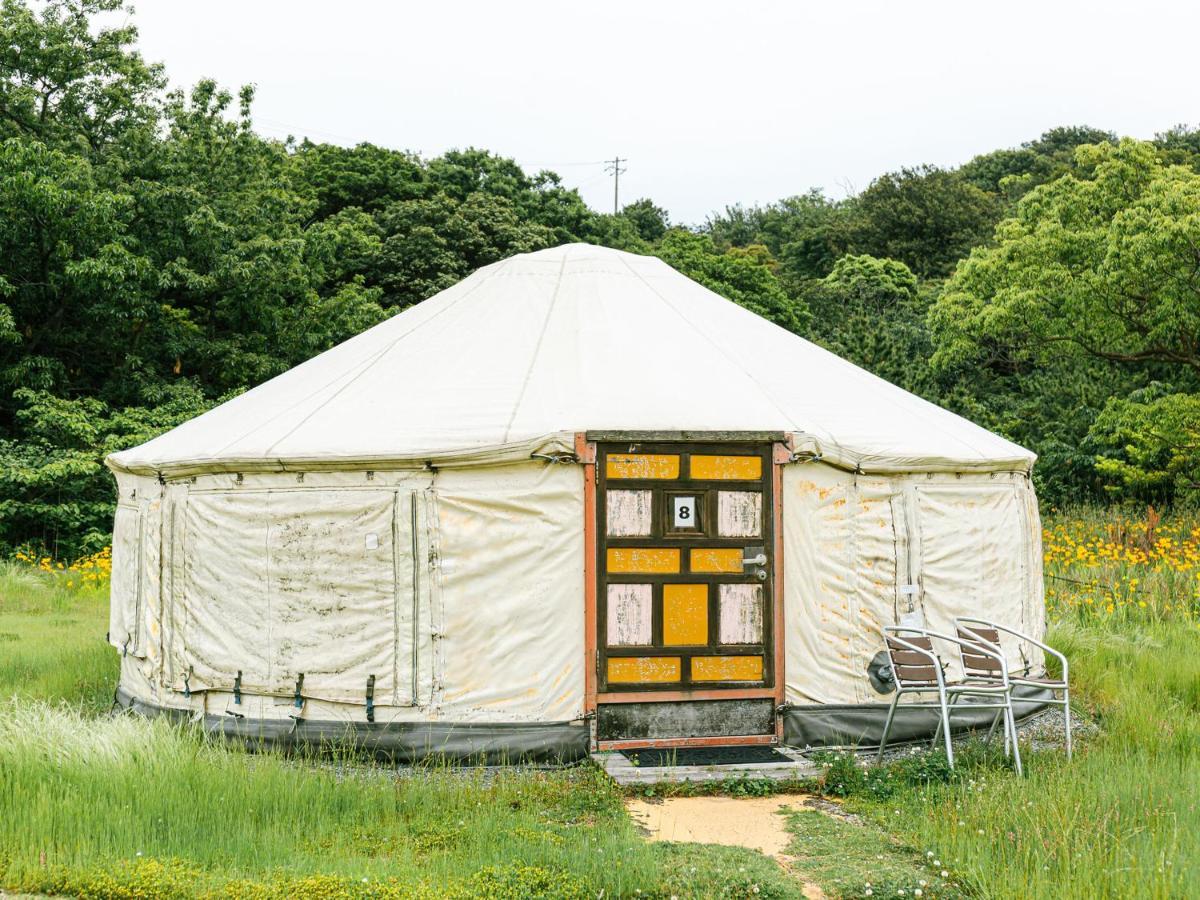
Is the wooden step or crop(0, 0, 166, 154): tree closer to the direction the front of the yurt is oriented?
the wooden step

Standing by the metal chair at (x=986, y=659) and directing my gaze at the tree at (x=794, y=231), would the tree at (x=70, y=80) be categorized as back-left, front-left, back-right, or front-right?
front-left

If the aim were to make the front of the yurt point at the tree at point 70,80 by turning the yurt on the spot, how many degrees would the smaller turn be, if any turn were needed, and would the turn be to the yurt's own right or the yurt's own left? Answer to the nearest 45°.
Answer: approximately 135° to the yurt's own right

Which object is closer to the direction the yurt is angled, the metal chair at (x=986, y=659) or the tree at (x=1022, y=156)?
the metal chair

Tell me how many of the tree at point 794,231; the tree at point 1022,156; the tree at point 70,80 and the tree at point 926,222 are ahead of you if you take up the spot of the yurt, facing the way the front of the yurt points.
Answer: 0

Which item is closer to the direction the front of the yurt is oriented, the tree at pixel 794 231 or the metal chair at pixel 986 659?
the metal chair

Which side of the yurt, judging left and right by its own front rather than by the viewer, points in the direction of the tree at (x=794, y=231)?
back

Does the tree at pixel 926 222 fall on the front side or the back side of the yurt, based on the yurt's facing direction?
on the back side

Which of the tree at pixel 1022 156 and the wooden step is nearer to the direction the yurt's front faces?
the wooden step

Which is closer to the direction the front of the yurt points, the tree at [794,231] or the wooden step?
the wooden step

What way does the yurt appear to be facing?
toward the camera

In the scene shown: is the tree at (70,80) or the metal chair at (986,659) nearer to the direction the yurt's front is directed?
the metal chair

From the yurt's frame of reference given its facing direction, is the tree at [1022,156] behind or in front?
behind

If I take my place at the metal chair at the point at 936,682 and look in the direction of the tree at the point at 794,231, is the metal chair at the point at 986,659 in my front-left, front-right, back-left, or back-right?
front-right

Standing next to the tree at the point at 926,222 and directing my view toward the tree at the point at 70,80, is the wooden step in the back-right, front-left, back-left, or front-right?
front-left

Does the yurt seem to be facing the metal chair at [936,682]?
no

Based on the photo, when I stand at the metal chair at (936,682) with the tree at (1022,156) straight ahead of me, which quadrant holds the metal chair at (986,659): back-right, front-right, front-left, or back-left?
front-right
